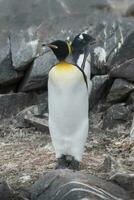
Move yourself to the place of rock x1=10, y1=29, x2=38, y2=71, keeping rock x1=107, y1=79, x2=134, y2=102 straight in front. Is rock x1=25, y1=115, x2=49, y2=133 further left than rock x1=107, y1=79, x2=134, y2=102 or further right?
right

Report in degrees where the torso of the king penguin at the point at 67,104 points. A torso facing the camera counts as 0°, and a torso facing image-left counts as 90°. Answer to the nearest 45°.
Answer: approximately 0°

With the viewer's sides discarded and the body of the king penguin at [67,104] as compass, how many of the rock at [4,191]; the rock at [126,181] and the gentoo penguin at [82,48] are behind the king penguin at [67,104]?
1

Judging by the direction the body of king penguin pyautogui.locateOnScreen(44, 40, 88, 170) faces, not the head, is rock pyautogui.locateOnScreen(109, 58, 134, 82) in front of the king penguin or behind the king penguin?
behind

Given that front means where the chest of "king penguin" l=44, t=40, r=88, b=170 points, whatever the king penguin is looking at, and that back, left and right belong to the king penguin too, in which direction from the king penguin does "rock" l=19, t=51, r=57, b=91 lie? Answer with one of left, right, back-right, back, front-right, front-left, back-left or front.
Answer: back
